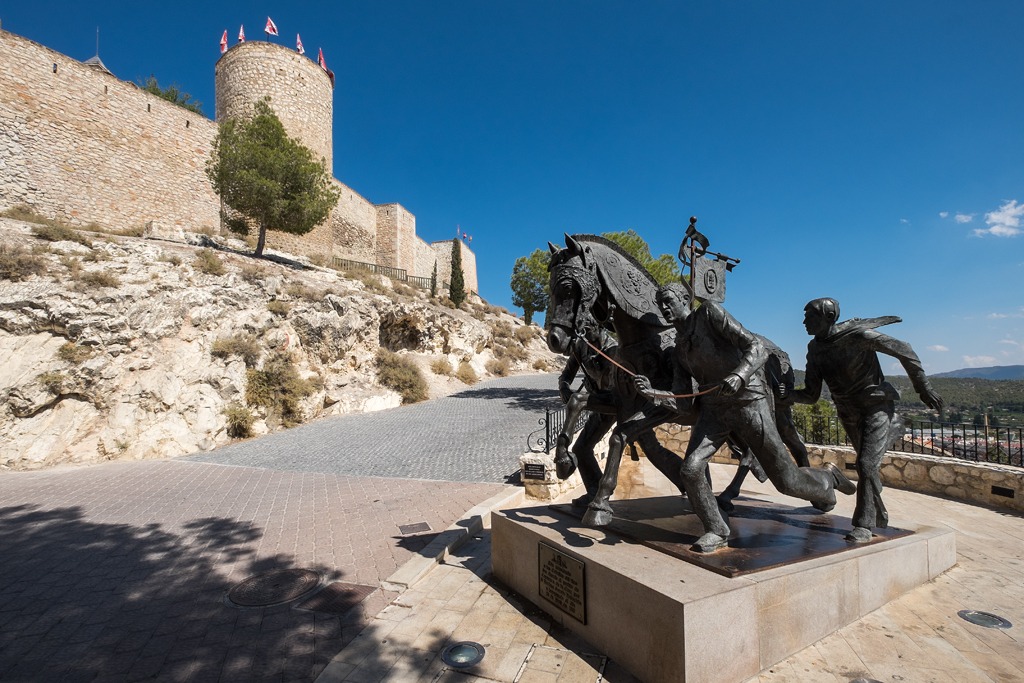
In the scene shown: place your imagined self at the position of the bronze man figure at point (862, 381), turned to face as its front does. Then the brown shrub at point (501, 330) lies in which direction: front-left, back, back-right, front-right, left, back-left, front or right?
right

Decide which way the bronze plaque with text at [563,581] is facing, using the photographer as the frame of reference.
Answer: facing the viewer and to the left of the viewer

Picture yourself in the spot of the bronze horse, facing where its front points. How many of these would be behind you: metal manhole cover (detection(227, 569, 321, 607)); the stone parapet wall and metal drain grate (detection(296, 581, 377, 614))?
1

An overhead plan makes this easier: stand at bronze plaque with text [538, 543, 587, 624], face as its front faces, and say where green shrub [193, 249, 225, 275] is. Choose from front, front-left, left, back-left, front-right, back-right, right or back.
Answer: right

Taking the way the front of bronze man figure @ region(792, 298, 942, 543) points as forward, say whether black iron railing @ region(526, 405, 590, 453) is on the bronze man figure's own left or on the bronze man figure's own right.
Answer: on the bronze man figure's own right

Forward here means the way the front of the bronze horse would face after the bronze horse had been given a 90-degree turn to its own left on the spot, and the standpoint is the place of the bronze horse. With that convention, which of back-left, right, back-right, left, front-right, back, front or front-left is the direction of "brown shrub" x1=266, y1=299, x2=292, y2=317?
back

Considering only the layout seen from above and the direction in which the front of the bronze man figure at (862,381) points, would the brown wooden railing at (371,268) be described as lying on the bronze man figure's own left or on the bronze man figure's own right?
on the bronze man figure's own right

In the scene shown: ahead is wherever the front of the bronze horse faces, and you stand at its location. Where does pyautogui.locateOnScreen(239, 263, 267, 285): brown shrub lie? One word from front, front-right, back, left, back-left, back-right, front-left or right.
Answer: right

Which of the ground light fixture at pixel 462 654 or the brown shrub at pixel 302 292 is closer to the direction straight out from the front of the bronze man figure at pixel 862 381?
the ground light fixture

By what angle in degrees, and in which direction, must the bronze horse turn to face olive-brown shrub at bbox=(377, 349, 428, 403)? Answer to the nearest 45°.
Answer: approximately 90° to its right

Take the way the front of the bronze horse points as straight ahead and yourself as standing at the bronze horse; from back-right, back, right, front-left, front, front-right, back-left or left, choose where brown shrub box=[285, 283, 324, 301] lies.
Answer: right

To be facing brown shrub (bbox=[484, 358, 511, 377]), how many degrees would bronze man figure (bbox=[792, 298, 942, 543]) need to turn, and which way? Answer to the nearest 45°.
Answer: approximately 90° to its right

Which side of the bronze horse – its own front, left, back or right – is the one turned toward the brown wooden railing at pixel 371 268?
right

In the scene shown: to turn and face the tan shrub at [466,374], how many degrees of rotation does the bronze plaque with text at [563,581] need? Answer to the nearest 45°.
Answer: approximately 135° to its right

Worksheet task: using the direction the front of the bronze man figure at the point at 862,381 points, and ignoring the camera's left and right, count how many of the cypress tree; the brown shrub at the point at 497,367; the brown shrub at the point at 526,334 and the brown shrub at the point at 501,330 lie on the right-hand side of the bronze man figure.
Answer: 4
